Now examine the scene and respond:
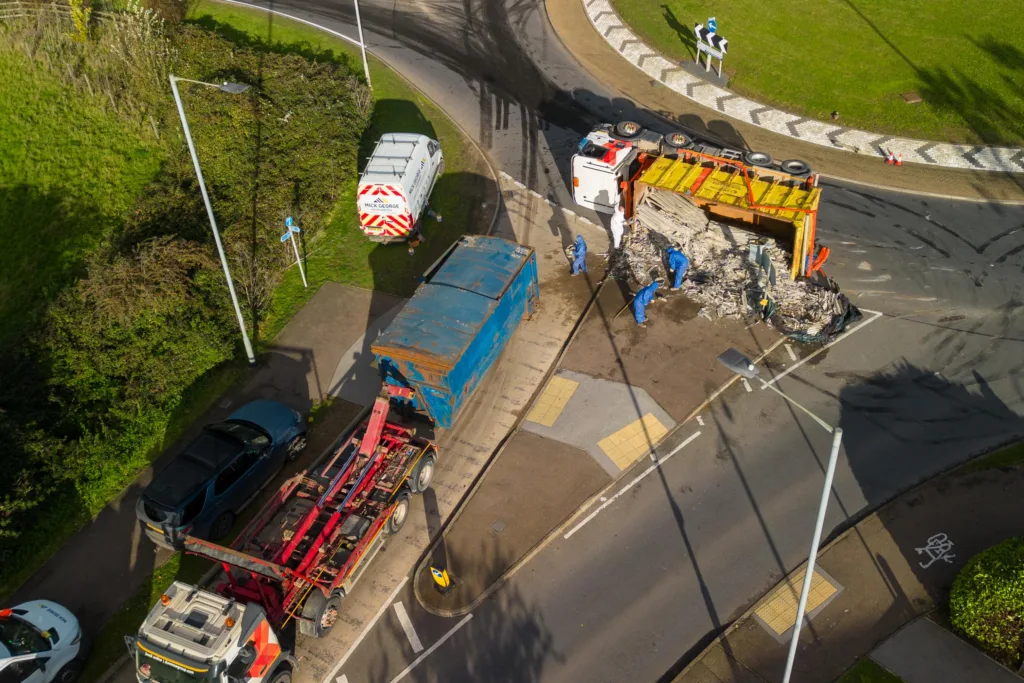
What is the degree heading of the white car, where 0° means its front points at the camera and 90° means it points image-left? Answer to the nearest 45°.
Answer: approximately 225°

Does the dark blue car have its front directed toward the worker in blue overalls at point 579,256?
yes

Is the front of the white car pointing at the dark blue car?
yes

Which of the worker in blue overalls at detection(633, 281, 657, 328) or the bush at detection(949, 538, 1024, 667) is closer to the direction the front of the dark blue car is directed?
the worker in blue overalls

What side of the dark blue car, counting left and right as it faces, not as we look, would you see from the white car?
back

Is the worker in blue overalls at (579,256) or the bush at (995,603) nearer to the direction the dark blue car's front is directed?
the worker in blue overalls

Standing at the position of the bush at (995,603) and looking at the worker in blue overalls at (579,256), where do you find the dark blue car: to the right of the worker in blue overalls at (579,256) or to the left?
left

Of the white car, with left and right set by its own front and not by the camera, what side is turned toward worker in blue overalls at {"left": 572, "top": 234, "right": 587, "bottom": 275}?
front

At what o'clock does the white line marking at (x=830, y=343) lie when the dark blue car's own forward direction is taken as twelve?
The white line marking is roughly at 1 o'clock from the dark blue car.

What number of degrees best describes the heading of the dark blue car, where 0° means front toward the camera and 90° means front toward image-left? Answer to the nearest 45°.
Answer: approximately 225°
